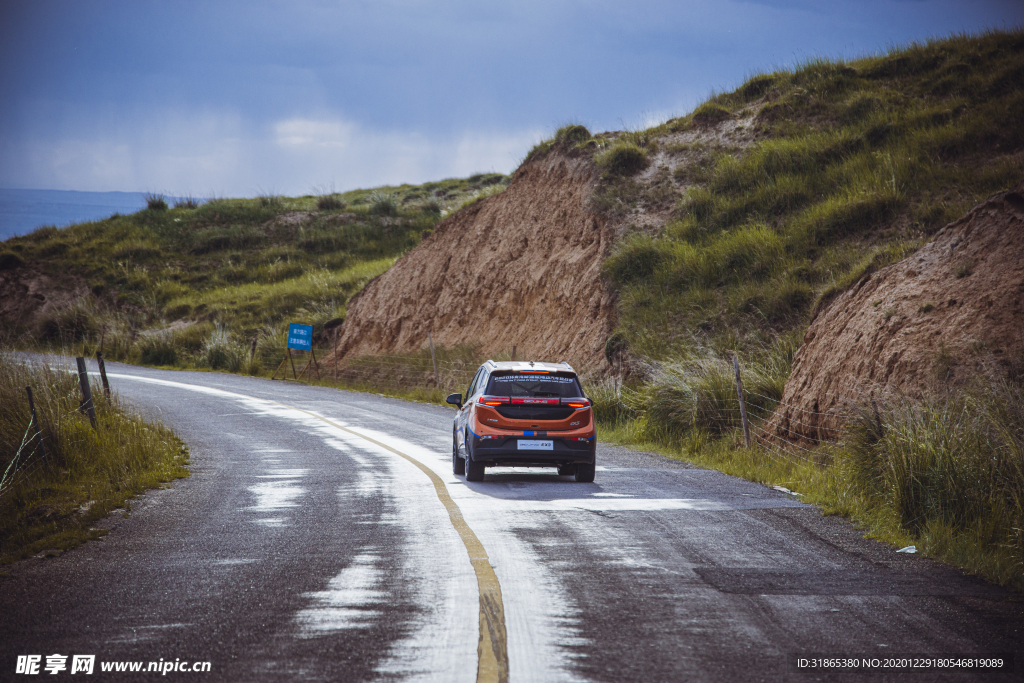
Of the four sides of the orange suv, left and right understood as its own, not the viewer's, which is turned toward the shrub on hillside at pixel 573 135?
front

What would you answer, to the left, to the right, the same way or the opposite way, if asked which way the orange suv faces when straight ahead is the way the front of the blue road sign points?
the opposite way

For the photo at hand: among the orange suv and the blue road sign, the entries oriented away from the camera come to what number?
1

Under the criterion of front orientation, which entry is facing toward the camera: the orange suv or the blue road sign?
the blue road sign

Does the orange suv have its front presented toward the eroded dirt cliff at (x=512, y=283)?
yes

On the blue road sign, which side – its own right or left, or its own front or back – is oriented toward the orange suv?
front

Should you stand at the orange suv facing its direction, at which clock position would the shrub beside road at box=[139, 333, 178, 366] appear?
The shrub beside road is roughly at 11 o'clock from the orange suv.

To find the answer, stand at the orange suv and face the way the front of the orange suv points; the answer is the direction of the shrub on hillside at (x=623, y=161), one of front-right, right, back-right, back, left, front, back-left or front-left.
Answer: front

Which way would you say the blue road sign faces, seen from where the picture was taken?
facing the viewer

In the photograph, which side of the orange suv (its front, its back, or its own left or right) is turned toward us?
back

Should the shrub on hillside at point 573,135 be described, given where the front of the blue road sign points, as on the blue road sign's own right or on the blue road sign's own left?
on the blue road sign's own left

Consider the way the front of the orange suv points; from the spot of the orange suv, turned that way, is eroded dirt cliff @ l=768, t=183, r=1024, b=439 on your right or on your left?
on your right
